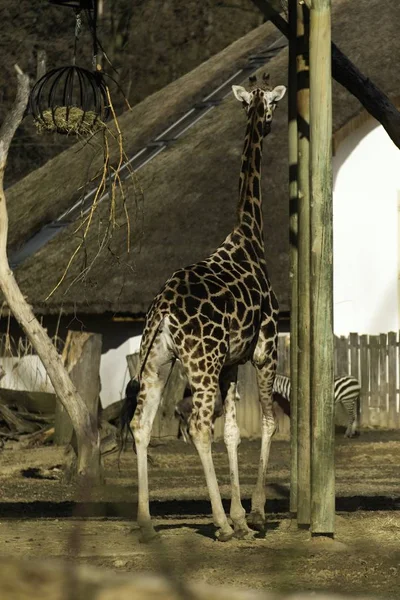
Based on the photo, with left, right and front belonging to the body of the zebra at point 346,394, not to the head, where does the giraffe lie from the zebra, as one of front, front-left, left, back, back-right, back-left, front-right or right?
left

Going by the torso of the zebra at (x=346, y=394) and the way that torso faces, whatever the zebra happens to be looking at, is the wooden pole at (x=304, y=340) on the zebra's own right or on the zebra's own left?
on the zebra's own left

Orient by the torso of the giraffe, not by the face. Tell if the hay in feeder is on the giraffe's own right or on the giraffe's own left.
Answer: on the giraffe's own left

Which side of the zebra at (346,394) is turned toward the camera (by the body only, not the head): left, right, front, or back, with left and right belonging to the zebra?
left

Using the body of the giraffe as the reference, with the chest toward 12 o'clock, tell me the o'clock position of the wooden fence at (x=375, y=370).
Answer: The wooden fence is roughly at 11 o'clock from the giraffe.

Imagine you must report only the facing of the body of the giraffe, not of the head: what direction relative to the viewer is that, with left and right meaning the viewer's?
facing away from the viewer and to the right of the viewer

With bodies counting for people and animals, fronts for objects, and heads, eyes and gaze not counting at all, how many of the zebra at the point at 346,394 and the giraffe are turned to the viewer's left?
1

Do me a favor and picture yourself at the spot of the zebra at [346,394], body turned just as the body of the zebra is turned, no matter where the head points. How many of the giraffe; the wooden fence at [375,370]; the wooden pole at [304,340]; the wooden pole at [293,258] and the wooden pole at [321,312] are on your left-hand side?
4

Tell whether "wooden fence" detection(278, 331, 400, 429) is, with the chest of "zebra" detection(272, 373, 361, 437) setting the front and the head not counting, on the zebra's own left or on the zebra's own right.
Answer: on the zebra's own right
